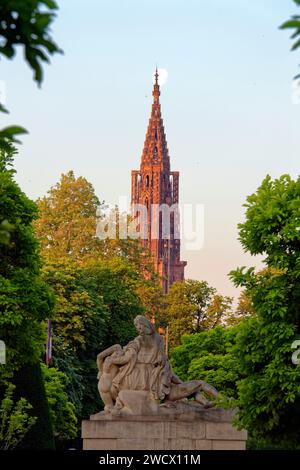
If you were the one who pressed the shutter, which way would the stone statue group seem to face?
facing the viewer

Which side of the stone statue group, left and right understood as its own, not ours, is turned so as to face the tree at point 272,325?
left

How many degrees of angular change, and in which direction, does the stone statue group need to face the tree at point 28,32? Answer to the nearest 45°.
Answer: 0° — it already faces it
